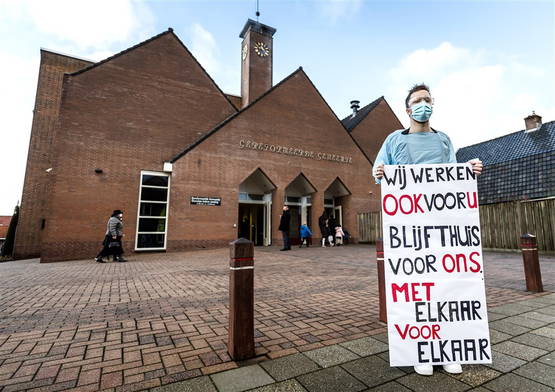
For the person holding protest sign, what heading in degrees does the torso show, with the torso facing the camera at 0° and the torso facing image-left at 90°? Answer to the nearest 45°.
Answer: approximately 0°

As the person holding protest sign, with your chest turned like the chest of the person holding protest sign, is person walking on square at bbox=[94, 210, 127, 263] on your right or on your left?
on your right

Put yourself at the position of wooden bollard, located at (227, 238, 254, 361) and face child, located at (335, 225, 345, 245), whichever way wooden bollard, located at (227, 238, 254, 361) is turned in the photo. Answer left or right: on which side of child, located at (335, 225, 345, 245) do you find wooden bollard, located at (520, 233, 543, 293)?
right
